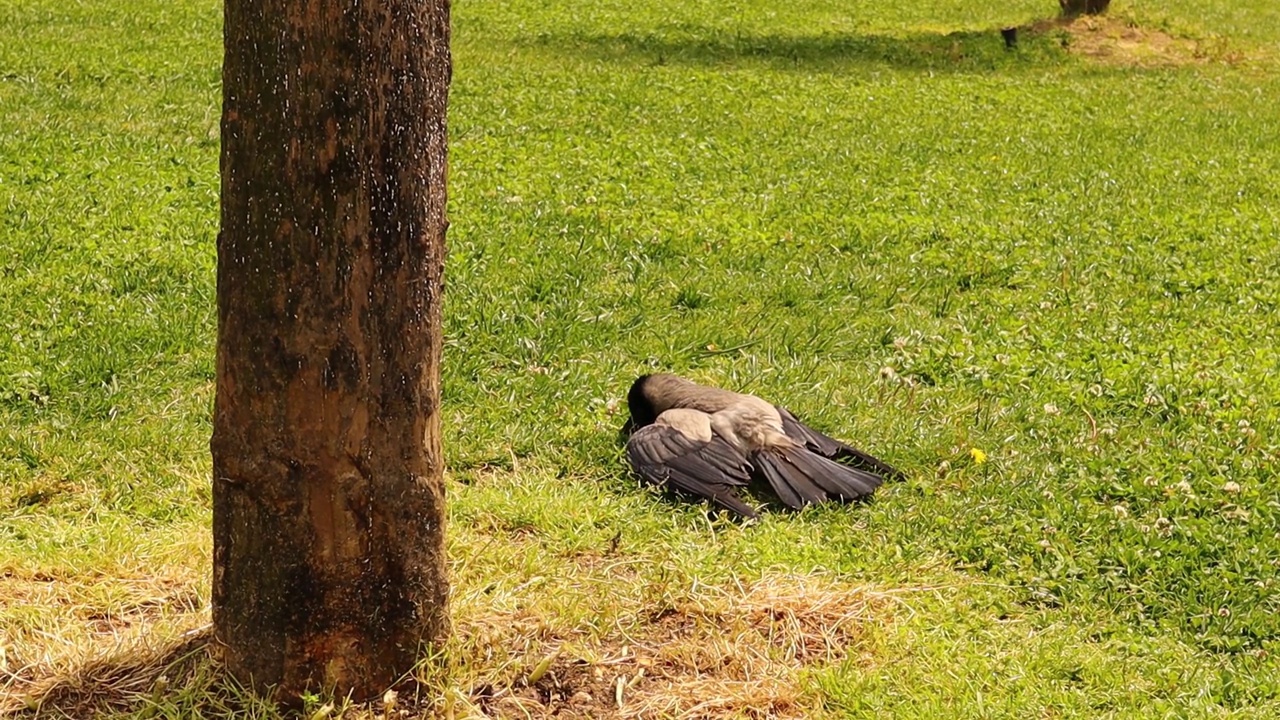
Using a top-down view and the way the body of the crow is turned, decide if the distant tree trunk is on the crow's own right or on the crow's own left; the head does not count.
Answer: on the crow's own right

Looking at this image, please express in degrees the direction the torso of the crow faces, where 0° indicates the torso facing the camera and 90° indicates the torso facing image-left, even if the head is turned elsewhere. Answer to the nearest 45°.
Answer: approximately 135°

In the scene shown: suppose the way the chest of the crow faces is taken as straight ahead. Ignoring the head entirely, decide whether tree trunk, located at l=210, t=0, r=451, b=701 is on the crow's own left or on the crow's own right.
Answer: on the crow's own left
